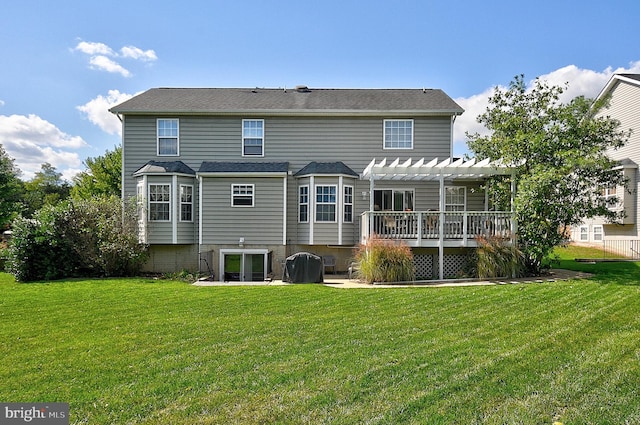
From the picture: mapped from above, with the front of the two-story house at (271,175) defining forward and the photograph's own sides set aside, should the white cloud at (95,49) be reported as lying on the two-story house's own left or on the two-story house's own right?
on the two-story house's own left

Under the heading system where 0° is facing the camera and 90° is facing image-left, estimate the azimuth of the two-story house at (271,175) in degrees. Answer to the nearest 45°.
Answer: approximately 180°

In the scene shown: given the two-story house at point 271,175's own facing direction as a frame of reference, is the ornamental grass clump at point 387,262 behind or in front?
behind

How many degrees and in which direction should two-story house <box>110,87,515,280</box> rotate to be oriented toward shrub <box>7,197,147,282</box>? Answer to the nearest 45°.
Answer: approximately 90° to its left

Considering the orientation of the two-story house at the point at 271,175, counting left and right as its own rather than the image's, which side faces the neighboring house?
right

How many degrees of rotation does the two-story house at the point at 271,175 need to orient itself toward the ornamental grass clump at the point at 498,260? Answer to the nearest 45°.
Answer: approximately 135° to its right

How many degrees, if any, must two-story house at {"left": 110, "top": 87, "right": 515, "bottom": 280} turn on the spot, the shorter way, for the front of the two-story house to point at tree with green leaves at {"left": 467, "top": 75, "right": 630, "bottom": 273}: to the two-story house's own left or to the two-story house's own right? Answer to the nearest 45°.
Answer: approximately 135° to the two-story house's own right

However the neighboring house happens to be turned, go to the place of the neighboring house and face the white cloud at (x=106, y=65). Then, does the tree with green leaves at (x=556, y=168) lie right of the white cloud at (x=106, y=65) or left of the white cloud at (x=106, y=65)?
left
